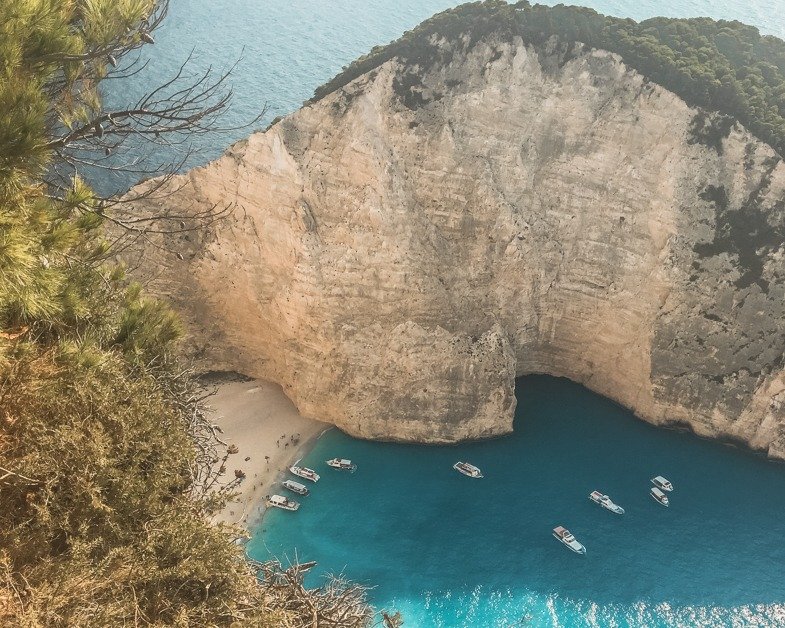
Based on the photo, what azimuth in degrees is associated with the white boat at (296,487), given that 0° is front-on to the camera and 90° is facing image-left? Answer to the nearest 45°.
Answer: approximately 135°

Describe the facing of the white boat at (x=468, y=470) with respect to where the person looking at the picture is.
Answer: facing away from the viewer and to the left of the viewer

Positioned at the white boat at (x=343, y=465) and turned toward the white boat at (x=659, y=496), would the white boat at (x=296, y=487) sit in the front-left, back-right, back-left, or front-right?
back-right

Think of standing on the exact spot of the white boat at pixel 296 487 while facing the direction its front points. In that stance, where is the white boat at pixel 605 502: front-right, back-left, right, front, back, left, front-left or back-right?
back-right

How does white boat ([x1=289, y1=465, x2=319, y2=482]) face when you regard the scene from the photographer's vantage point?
facing away from the viewer and to the left of the viewer

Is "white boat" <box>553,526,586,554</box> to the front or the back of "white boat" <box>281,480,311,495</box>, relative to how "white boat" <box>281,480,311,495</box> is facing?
to the back

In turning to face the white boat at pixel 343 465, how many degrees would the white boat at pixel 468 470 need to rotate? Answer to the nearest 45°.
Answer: approximately 45° to its left

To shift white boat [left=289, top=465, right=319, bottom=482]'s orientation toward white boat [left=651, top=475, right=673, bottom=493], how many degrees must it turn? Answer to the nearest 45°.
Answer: approximately 135° to its right

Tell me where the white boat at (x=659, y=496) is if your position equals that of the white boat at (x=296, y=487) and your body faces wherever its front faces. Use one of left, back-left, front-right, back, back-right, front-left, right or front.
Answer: back-right

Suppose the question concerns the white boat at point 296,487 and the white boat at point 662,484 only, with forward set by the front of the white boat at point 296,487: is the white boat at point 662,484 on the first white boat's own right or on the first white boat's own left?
on the first white boat's own right

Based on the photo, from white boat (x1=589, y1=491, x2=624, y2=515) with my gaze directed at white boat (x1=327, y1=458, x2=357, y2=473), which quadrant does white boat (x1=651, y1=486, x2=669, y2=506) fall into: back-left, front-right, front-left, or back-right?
back-right
